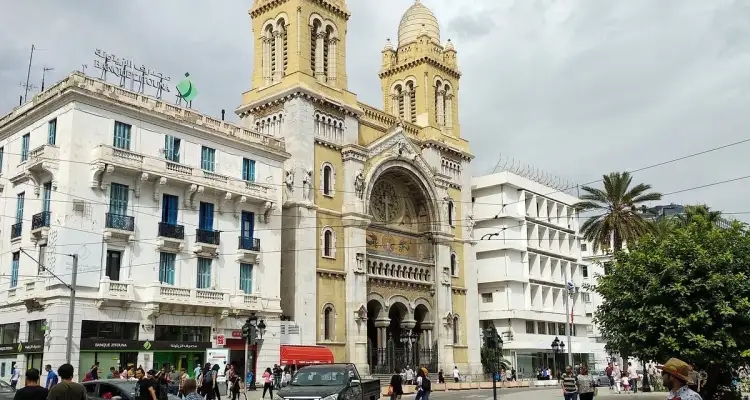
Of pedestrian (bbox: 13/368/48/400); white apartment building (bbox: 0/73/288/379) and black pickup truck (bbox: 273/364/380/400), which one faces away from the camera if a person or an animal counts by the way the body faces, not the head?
the pedestrian

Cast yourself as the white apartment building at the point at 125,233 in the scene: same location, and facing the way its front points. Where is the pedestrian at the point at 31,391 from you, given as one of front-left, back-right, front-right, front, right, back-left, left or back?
front-right

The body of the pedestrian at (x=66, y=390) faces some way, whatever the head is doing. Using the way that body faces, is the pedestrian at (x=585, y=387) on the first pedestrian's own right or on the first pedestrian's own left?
on the first pedestrian's own right

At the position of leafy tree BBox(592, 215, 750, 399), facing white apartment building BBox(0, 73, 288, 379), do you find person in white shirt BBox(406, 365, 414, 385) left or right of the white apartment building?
right

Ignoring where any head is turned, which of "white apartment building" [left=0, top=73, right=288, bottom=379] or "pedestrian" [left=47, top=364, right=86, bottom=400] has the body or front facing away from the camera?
the pedestrian

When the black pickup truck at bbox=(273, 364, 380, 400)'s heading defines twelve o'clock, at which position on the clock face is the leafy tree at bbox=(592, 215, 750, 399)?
The leafy tree is roughly at 7 o'clock from the black pickup truck.

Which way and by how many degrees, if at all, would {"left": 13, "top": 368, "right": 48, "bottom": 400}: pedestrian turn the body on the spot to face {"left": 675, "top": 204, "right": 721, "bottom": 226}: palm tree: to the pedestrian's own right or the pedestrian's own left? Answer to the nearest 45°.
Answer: approximately 45° to the pedestrian's own right

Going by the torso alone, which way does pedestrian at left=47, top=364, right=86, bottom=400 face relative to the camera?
away from the camera

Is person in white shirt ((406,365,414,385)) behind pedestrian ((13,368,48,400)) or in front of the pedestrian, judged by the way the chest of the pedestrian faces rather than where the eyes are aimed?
in front

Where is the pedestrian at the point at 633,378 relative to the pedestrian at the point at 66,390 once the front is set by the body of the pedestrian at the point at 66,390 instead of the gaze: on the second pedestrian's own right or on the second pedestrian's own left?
on the second pedestrian's own right

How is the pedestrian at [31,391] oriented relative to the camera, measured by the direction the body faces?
away from the camera
